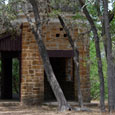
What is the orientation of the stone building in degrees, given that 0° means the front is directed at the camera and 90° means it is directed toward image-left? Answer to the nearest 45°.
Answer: approximately 0°
